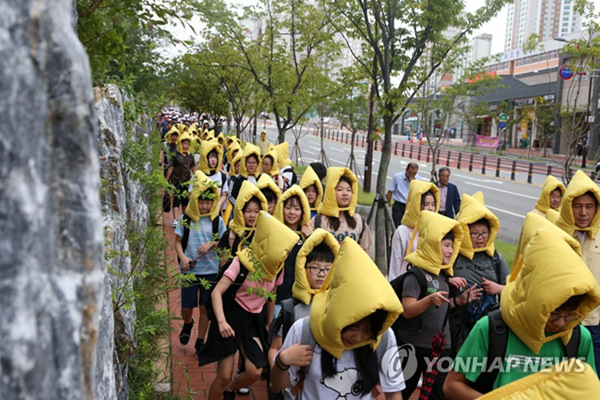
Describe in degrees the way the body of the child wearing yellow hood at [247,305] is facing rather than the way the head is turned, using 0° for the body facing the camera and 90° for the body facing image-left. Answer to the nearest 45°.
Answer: approximately 315°

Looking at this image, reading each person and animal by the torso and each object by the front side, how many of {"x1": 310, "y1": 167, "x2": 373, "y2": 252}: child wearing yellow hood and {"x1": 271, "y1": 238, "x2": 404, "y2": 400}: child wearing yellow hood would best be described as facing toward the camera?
2

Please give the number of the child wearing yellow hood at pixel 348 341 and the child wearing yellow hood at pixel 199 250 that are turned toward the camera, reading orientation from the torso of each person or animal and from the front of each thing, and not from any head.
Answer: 2

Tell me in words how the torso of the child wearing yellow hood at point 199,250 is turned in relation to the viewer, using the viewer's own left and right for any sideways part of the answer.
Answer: facing the viewer

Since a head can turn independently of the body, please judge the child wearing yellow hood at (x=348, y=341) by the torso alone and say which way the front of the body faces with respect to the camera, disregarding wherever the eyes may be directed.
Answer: toward the camera

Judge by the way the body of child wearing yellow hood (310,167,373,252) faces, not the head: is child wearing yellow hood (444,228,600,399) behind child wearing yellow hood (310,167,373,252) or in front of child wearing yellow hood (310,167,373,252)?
in front

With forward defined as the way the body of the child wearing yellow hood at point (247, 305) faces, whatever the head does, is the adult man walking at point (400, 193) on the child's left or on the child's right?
on the child's left

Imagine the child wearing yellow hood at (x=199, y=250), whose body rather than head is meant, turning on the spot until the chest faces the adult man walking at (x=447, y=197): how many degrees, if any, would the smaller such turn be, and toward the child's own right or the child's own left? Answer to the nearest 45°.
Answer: approximately 135° to the child's own left

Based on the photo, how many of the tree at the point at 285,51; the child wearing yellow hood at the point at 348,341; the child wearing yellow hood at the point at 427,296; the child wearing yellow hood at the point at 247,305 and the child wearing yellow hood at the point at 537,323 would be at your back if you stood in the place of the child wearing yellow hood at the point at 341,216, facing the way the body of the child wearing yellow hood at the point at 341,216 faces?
1

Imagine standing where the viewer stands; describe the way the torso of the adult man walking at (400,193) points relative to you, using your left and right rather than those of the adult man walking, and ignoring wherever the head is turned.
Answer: facing the viewer and to the right of the viewer

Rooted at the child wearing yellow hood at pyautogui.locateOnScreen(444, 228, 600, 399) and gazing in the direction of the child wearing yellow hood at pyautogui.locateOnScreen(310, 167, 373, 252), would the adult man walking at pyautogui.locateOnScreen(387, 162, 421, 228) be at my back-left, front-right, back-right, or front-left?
front-right

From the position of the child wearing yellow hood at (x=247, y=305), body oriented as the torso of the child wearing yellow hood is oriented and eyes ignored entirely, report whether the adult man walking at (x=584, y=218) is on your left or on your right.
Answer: on your left
